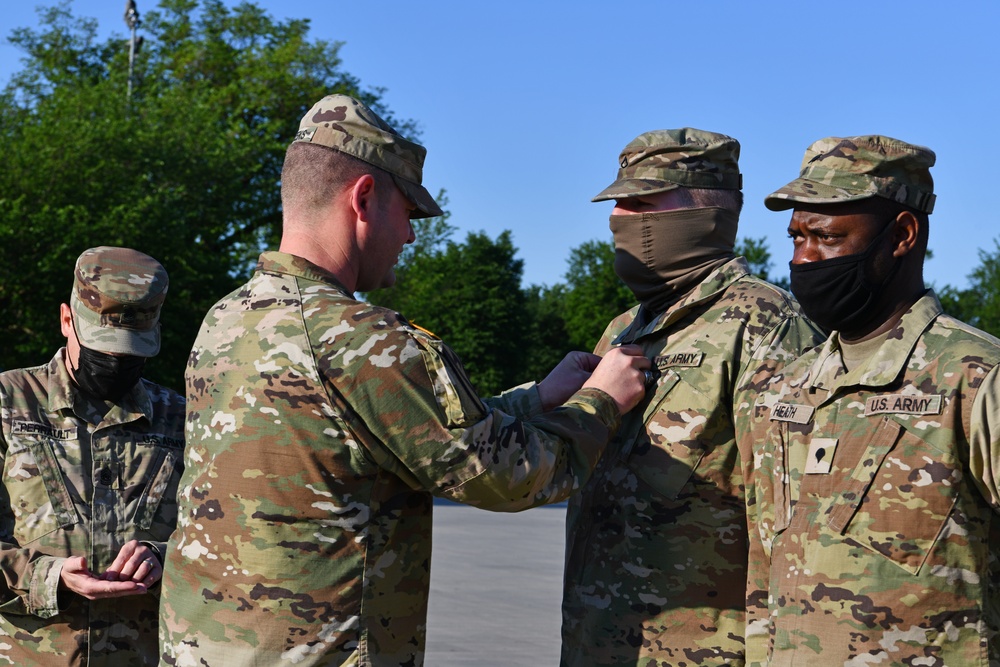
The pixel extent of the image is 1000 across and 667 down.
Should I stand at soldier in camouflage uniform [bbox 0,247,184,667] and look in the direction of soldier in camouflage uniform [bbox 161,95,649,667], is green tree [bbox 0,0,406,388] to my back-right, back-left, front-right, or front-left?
back-left

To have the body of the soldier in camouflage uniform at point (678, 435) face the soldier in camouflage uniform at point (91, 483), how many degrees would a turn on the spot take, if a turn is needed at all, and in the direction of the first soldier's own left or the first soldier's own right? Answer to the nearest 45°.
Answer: approximately 45° to the first soldier's own right

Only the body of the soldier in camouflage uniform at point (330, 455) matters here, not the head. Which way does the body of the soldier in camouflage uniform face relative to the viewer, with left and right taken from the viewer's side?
facing away from the viewer and to the right of the viewer

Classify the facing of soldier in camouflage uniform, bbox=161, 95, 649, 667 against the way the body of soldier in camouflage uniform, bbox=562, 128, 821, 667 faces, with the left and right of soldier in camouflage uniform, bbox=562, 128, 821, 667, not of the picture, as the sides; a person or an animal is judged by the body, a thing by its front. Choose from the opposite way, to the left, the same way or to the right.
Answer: the opposite way

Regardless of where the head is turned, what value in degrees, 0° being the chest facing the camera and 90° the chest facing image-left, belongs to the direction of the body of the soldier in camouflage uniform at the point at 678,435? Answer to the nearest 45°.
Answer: approximately 45°

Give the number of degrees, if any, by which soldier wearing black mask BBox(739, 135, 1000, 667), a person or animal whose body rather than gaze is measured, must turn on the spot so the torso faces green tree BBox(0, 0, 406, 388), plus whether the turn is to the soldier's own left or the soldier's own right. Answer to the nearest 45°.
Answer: approximately 90° to the soldier's own right

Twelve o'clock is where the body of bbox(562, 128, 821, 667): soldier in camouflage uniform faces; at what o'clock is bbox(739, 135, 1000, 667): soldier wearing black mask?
The soldier wearing black mask is roughly at 9 o'clock from the soldier in camouflage uniform.

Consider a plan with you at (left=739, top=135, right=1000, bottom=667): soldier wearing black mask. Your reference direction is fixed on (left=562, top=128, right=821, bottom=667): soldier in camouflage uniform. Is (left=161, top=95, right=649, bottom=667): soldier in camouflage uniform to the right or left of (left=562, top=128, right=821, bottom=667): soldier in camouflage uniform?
left

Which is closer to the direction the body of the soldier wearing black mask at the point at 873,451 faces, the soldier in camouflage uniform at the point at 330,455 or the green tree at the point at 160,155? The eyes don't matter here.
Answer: the soldier in camouflage uniform

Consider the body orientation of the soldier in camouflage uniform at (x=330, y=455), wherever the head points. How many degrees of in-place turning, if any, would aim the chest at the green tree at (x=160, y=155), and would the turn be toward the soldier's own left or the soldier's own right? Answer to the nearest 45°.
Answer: approximately 45° to the soldier's own left

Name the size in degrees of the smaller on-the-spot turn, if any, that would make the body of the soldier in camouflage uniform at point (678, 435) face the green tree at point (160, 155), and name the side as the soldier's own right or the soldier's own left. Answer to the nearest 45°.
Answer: approximately 90° to the soldier's own right

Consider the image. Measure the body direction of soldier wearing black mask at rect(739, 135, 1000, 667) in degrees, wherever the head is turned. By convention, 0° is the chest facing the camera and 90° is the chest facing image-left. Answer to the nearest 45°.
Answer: approximately 45°
